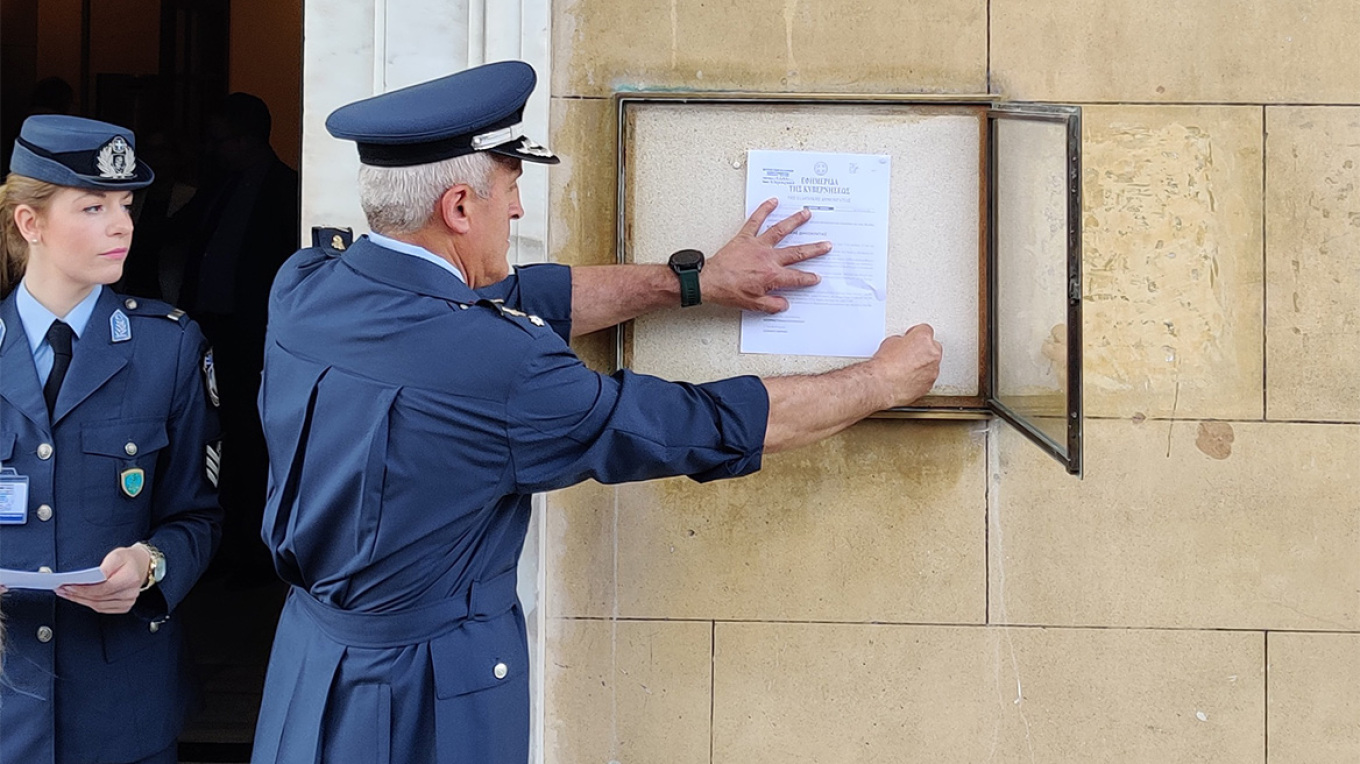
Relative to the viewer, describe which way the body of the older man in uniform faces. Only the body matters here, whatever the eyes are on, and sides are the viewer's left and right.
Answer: facing away from the viewer and to the right of the viewer

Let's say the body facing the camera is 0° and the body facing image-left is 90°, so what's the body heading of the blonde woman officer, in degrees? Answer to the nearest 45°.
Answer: approximately 0°

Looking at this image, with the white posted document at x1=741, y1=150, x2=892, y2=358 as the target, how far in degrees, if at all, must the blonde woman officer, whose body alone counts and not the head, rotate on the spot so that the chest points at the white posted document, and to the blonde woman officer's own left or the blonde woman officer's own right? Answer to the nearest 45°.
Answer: approximately 90° to the blonde woman officer's own left

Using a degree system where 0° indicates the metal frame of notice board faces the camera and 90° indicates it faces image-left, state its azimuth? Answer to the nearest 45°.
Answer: approximately 0°

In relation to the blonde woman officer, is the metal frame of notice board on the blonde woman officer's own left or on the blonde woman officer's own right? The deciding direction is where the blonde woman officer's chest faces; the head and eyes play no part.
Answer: on the blonde woman officer's own left

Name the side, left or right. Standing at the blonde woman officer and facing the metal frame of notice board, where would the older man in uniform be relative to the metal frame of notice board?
right

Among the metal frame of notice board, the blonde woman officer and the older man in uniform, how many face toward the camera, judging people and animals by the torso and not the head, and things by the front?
2

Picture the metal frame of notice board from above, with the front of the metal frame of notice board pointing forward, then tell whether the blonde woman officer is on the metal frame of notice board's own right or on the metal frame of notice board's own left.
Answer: on the metal frame of notice board's own right

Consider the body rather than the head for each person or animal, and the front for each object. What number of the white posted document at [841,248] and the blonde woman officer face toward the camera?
2

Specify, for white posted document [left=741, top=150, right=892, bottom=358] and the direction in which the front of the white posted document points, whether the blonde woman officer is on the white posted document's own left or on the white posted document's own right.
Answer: on the white posted document's own right
